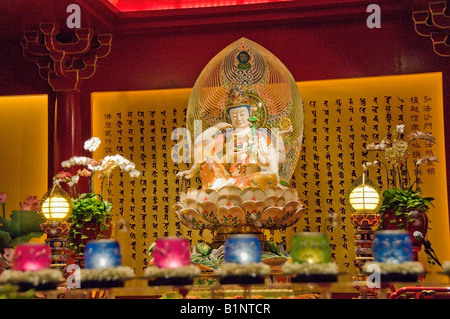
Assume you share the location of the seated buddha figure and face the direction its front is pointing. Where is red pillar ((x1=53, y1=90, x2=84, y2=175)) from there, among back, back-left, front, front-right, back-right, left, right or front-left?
back-right

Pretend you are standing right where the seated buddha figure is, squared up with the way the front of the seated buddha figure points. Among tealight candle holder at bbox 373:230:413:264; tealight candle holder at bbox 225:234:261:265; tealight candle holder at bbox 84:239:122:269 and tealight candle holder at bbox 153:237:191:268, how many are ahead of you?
4

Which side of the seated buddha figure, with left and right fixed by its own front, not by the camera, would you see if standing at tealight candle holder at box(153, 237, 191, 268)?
front

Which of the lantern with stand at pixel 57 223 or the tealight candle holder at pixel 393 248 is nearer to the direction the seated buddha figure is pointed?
the tealight candle holder

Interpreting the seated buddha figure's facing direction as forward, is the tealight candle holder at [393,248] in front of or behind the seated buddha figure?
in front

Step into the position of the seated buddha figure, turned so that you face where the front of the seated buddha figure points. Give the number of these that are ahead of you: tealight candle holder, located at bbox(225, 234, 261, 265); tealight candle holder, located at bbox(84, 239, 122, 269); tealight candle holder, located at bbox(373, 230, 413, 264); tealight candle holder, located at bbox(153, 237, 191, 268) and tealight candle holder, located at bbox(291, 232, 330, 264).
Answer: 5

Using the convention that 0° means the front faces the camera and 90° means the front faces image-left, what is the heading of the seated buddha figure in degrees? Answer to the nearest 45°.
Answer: approximately 0°

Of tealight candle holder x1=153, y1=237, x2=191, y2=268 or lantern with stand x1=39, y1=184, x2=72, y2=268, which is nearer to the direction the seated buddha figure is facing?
the tealight candle holder

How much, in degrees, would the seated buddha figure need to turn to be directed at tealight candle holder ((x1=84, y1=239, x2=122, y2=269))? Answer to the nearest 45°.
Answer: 0° — it already faces it

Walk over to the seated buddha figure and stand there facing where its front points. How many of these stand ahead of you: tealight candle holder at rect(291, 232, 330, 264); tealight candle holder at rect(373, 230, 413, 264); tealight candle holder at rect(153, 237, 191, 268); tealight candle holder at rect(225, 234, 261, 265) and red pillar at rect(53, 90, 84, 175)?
4

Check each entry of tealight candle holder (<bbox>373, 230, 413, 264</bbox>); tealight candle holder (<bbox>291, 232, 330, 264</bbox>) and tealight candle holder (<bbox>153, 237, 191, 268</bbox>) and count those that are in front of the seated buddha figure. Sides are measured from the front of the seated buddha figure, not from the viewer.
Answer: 3

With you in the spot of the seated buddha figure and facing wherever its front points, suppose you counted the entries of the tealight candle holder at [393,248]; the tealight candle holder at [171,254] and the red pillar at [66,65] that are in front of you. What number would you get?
2

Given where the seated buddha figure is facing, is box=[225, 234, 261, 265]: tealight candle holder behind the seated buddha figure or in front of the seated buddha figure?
in front

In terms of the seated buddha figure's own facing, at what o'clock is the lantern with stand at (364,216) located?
The lantern with stand is roughly at 10 o'clock from the seated buddha figure.

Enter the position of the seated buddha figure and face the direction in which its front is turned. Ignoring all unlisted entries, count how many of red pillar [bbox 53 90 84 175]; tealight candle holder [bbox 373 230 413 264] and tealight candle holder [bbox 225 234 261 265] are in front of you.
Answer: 2

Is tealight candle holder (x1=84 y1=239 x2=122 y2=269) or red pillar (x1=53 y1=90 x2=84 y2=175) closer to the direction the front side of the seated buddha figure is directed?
the tealight candle holder

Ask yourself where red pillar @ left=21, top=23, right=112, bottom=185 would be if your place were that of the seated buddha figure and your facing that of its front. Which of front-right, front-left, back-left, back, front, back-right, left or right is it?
back-right

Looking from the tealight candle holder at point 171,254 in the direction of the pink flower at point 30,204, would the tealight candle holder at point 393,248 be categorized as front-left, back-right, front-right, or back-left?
back-right

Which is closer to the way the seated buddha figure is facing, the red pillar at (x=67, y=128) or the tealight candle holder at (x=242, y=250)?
the tealight candle holder
